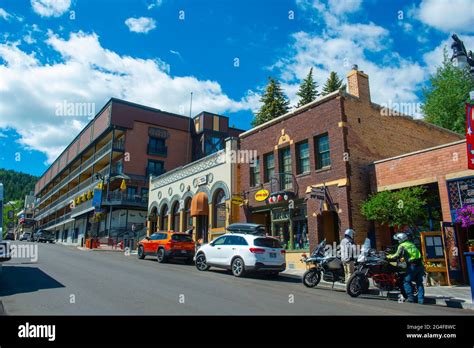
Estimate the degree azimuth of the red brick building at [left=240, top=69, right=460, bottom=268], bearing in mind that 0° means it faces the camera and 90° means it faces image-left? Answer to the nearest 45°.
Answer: approximately 45°

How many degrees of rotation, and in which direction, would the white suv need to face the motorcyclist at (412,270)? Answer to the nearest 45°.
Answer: approximately 180°

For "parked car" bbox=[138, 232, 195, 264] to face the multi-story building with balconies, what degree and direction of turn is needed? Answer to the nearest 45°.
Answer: approximately 45° to its right

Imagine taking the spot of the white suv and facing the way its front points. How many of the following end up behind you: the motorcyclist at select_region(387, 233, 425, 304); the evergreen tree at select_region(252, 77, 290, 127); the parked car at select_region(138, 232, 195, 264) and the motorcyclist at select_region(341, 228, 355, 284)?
2

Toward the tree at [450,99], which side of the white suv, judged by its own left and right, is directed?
right

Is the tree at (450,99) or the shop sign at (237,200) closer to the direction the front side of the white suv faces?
the shop sign

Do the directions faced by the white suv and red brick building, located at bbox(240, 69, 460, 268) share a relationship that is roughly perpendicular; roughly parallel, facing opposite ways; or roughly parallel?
roughly perpendicular

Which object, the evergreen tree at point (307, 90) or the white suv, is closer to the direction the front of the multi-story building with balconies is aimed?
the white suv

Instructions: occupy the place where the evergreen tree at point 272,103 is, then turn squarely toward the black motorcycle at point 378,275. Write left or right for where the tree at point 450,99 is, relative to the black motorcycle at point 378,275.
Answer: left

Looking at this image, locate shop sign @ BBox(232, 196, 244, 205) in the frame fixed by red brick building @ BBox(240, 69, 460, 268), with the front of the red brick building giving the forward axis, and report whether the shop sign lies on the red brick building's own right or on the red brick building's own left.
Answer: on the red brick building's own right

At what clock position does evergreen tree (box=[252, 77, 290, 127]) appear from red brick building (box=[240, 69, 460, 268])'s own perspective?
The evergreen tree is roughly at 4 o'clock from the red brick building.

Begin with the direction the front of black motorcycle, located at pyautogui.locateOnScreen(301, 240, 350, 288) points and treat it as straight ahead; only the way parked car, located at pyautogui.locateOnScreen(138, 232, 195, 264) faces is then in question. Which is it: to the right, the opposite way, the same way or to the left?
to the right

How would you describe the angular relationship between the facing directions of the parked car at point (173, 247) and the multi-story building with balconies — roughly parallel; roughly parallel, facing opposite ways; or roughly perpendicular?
roughly perpendicular
